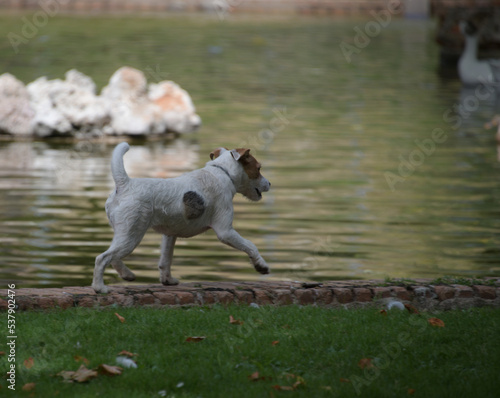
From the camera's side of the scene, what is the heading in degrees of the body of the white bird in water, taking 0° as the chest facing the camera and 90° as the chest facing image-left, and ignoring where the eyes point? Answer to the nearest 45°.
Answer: approximately 90°

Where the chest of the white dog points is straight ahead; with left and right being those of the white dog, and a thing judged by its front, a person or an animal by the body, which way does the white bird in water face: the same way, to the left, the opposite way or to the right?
the opposite way

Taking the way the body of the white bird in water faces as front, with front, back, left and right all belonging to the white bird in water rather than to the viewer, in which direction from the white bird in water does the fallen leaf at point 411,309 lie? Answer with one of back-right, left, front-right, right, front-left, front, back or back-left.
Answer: left

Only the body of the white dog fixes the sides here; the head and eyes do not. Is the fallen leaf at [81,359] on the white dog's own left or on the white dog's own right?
on the white dog's own right

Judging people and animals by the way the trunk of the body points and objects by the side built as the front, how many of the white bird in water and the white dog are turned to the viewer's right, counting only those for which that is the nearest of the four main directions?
1

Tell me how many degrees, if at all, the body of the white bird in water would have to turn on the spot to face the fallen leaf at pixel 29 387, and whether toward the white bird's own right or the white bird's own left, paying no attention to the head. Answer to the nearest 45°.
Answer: approximately 90° to the white bird's own left

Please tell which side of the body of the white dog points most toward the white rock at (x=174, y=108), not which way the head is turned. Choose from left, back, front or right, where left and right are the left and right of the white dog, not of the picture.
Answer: left

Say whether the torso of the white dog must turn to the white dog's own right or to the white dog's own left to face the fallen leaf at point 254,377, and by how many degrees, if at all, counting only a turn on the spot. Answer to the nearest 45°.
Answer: approximately 90° to the white dog's own right

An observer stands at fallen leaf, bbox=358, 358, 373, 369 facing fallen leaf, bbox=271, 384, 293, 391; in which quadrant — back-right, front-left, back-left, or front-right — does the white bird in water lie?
back-right

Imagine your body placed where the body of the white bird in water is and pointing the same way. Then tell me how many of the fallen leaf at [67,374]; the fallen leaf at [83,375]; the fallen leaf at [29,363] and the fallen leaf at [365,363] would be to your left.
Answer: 4

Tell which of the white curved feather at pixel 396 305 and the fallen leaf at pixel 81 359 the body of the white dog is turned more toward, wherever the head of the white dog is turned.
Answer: the white curved feather

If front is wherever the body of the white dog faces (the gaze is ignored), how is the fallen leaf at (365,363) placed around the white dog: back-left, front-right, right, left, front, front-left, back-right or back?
front-right

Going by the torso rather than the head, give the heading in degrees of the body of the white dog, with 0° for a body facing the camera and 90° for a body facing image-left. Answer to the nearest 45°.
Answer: approximately 270°

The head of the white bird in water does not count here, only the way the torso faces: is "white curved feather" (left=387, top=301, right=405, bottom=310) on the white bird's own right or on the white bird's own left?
on the white bird's own left
